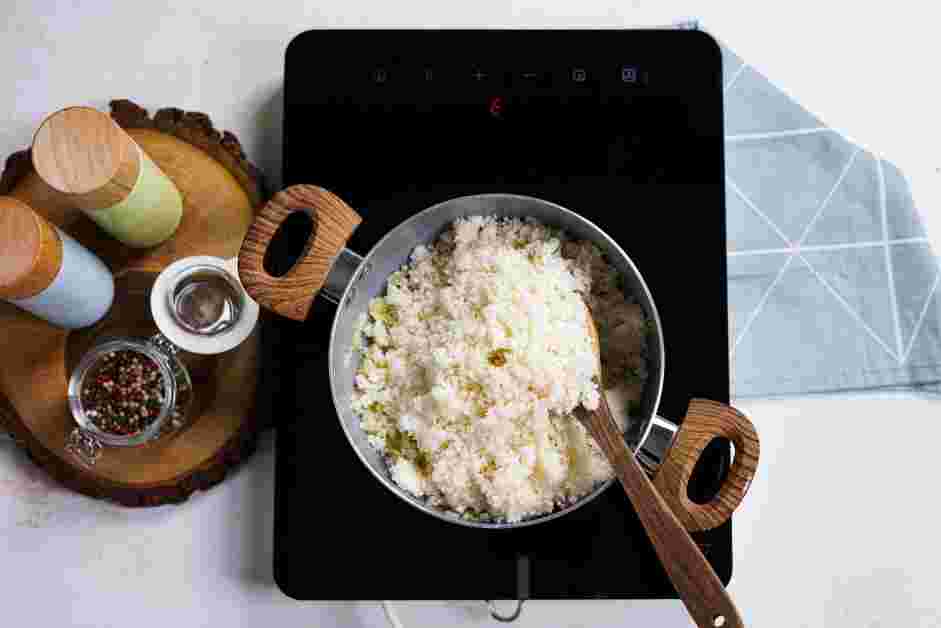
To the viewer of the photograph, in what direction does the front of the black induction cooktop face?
facing away from the viewer
